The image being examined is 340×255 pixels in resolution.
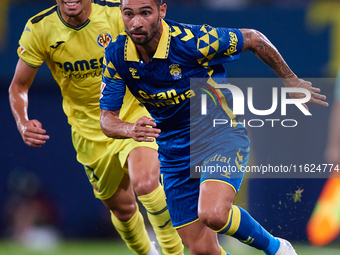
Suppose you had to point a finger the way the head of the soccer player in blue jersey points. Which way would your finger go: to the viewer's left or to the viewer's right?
to the viewer's left

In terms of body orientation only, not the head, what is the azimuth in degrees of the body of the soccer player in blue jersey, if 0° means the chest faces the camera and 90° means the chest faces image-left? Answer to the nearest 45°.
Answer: approximately 45°
